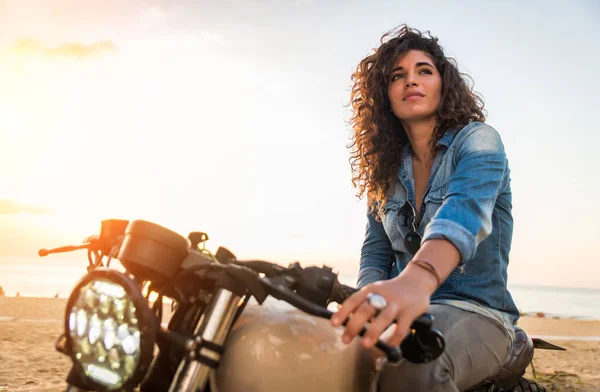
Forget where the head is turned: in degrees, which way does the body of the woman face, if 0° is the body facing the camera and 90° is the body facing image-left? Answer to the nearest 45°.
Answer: approximately 45°

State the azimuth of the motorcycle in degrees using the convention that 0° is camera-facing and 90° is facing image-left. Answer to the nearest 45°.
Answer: approximately 45°
